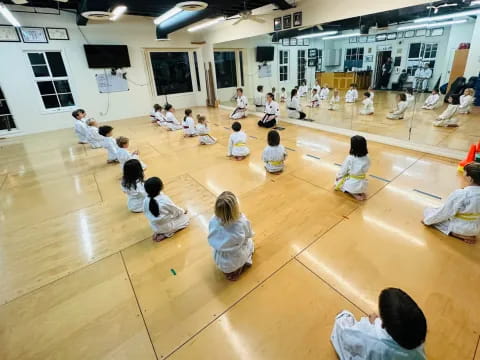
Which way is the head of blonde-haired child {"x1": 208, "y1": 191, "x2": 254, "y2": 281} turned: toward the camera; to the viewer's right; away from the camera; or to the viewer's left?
away from the camera

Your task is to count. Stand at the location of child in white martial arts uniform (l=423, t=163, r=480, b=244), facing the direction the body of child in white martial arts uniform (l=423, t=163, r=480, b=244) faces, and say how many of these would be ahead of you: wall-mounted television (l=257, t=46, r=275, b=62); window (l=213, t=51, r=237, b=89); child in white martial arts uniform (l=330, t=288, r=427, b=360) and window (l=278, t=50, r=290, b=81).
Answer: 3

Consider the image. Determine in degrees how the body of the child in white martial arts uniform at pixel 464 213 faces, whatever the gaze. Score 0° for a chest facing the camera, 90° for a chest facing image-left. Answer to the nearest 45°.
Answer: approximately 135°

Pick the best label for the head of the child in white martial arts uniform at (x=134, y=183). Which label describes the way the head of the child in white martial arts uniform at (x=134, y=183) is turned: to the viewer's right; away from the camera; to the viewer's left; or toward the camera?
away from the camera

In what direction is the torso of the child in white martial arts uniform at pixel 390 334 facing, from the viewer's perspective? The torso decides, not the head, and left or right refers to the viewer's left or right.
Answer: facing away from the viewer and to the left of the viewer

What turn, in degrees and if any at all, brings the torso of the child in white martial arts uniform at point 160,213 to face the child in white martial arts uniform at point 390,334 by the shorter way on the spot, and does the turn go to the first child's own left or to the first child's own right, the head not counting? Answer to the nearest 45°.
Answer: approximately 90° to the first child's own right

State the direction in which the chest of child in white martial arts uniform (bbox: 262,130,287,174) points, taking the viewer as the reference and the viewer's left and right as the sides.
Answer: facing away from the viewer

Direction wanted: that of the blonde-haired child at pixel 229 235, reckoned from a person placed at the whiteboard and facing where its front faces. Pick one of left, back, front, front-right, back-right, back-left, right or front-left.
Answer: front-right

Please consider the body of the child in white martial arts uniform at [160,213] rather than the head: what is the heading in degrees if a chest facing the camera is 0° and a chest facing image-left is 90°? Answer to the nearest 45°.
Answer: approximately 225°
